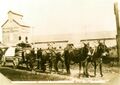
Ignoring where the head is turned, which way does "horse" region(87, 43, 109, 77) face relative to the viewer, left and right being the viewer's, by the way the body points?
facing the viewer and to the right of the viewer
